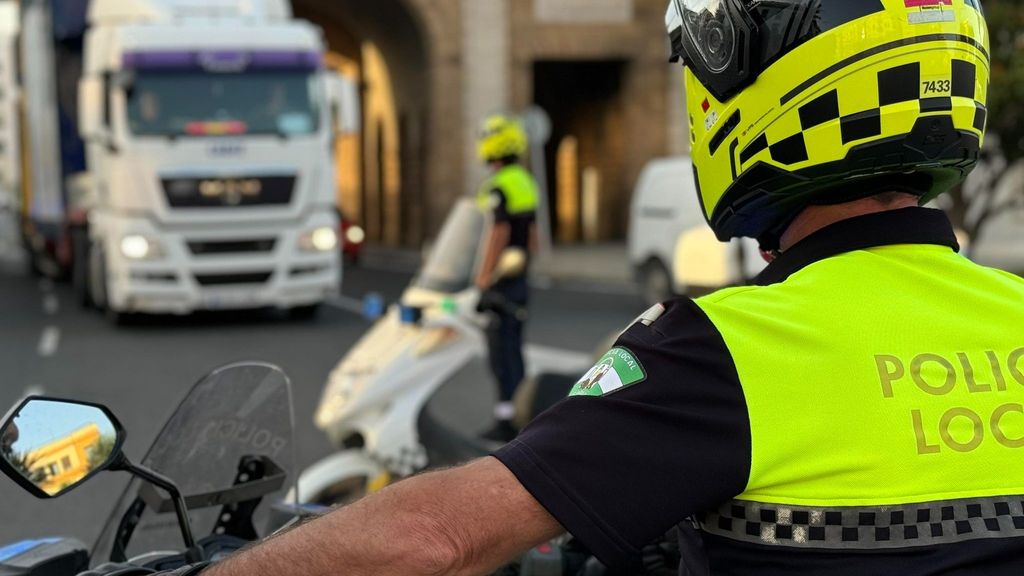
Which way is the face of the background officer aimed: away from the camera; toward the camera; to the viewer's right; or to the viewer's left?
to the viewer's left

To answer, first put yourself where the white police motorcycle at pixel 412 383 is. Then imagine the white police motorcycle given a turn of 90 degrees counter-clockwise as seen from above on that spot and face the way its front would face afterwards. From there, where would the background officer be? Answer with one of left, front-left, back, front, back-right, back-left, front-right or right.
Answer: back-left

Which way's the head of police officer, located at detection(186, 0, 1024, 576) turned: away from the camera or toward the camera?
away from the camera

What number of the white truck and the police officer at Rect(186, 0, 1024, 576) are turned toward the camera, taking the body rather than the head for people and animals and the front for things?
1

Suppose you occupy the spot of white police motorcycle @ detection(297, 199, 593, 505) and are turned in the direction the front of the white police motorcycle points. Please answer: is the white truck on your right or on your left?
on your right

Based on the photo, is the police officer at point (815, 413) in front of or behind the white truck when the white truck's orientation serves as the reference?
in front

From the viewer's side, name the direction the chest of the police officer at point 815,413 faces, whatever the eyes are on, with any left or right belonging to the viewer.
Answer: facing away from the viewer and to the left of the viewer

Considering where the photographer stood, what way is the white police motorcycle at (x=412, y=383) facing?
facing the viewer and to the left of the viewer

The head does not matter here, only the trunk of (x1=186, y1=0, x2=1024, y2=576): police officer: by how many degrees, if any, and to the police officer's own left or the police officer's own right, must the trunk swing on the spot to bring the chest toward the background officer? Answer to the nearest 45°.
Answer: approximately 45° to the police officer's own right

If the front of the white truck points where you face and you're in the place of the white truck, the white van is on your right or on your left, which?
on your left

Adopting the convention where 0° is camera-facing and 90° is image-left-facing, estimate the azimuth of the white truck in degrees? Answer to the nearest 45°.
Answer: approximately 0°

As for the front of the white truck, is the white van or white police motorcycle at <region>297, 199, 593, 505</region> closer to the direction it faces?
the white police motorcycle

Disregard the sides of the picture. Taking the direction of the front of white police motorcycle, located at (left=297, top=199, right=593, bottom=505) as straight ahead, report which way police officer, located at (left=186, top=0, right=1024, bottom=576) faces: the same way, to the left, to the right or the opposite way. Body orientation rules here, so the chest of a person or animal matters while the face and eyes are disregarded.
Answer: to the right
